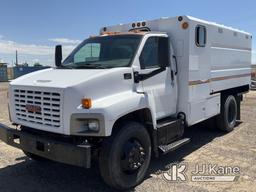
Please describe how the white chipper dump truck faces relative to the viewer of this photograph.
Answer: facing the viewer and to the left of the viewer
